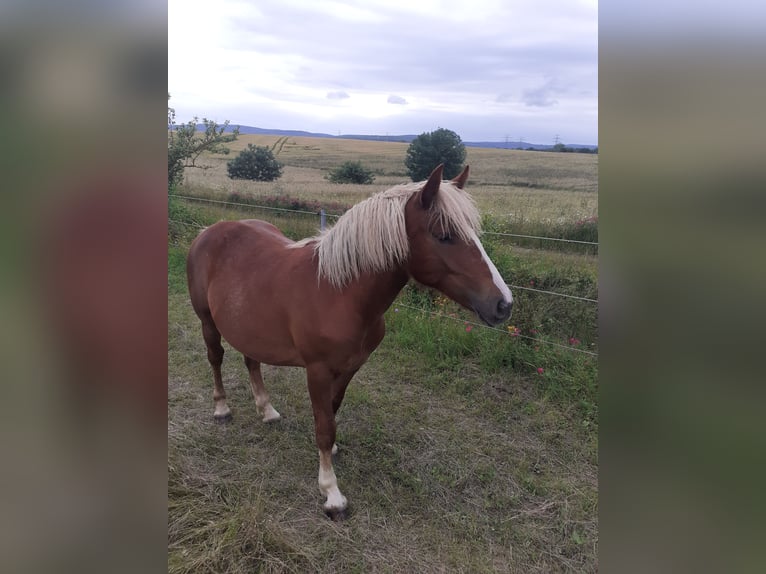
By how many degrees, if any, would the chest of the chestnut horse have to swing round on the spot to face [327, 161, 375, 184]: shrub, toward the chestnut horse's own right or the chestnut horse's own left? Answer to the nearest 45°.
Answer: approximately 135° to the chestnut horse's own left

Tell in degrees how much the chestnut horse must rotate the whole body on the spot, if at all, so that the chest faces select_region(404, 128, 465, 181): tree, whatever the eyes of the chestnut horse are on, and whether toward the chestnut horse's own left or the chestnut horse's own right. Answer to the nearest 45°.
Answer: approximately 135° to the chestnut horse's own left

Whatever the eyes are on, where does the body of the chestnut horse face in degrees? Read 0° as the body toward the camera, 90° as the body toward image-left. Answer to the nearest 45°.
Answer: approximately 315°

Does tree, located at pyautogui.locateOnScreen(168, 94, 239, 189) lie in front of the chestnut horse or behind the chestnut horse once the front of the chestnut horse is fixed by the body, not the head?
behind

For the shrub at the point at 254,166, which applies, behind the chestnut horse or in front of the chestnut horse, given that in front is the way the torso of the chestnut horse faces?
behind
